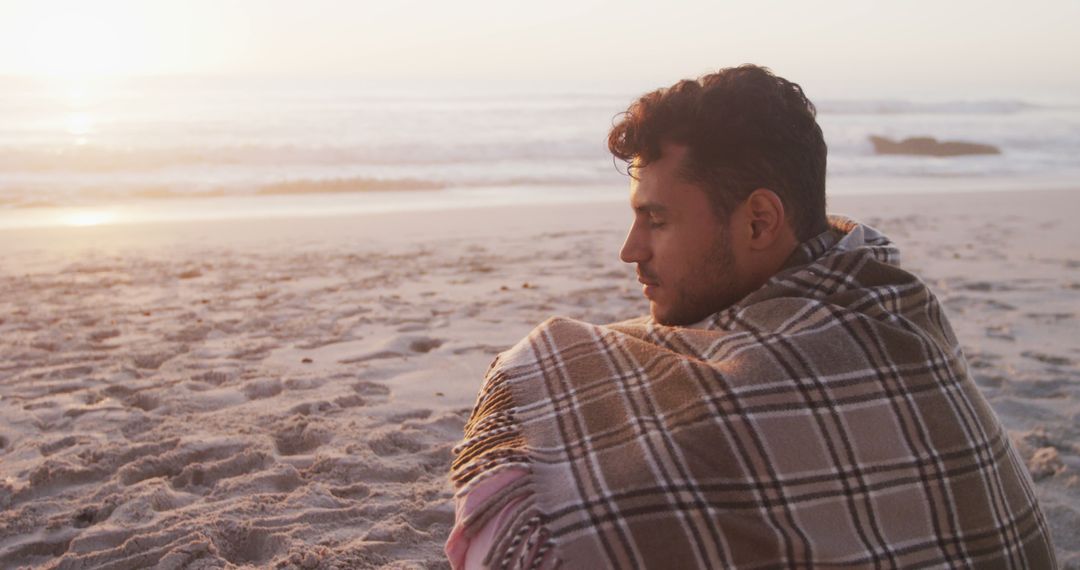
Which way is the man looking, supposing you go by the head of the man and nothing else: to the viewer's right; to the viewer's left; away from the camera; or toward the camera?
to the viewer's left

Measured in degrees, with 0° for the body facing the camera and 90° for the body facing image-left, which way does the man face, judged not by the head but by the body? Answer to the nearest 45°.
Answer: approximately 90°

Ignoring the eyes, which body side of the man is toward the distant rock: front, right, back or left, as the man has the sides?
right
